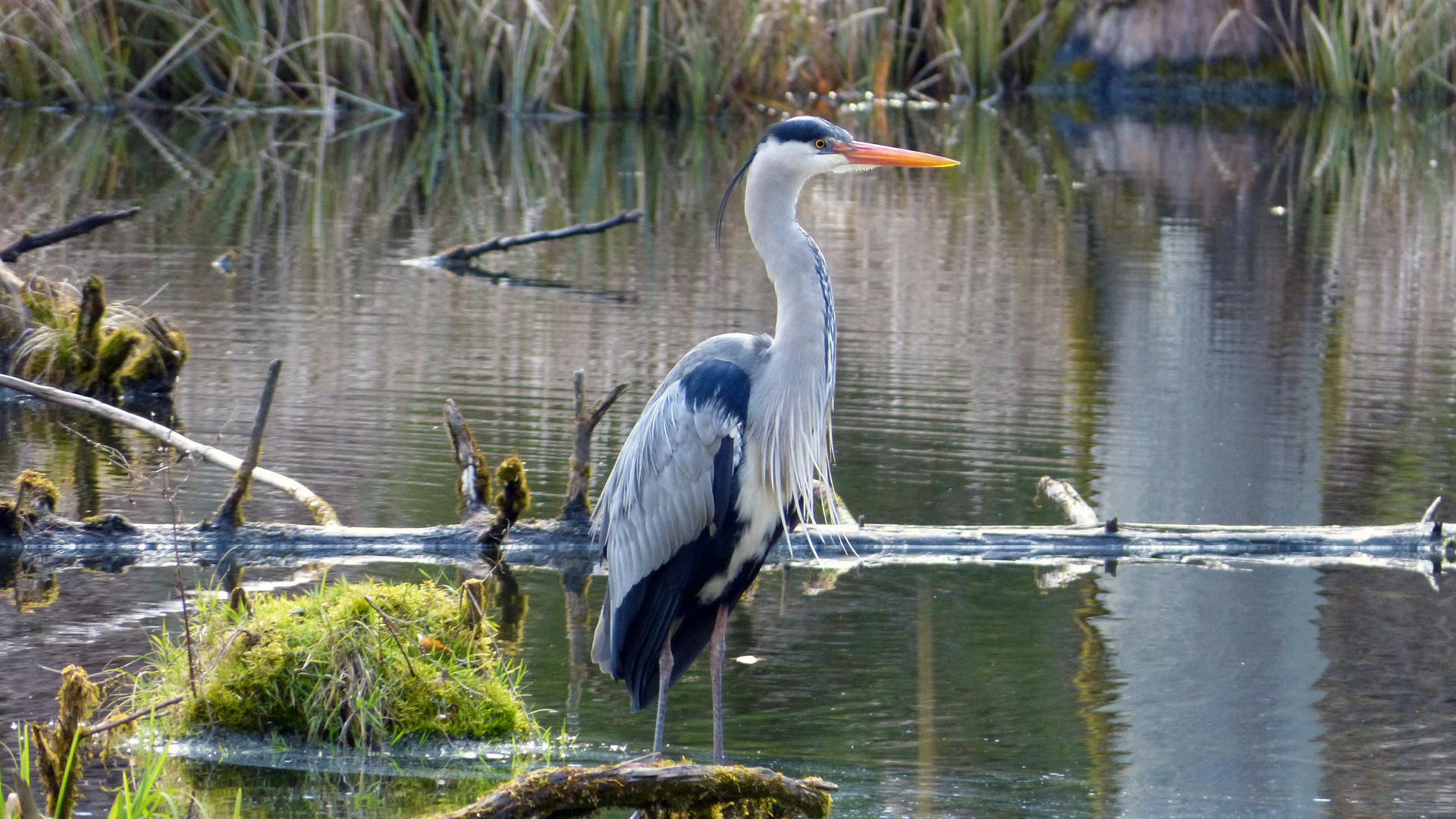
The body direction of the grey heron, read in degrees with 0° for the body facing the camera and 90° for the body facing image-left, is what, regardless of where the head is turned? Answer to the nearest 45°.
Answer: approximately 270°

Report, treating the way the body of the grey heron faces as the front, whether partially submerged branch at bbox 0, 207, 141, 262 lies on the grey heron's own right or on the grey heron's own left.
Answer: on the grey heron's own left

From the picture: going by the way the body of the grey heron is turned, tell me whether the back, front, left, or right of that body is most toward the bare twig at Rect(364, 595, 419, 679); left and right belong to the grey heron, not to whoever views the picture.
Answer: back

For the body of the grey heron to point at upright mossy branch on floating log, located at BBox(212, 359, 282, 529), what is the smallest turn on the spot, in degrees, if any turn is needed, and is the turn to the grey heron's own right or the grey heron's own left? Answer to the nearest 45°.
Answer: approximately 135° to the grey heron's own left

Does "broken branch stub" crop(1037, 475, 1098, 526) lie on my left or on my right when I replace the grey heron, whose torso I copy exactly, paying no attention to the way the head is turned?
on my left

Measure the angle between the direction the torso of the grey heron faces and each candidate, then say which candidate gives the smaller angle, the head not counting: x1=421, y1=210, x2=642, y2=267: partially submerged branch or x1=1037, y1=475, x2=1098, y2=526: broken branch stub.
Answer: the broken branch stub

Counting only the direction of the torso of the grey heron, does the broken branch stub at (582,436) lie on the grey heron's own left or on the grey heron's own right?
on the grey heron's own left

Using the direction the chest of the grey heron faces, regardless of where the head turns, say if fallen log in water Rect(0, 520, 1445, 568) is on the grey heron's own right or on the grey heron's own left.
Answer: on the grey heron's own left
